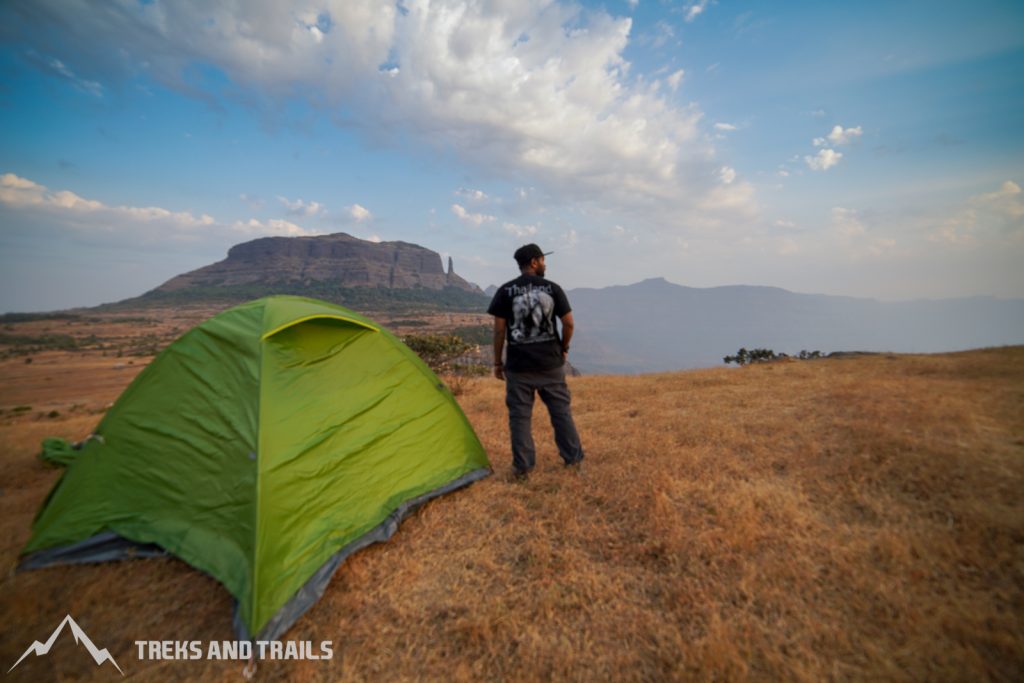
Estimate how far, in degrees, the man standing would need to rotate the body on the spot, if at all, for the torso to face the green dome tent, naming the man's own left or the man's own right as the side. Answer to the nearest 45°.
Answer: approximately 135° to the man's own left

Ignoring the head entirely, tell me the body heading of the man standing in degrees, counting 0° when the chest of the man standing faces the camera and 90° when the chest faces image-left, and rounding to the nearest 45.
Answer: approximately 180°

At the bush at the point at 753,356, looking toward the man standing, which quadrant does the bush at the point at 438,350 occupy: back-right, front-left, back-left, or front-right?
front-right

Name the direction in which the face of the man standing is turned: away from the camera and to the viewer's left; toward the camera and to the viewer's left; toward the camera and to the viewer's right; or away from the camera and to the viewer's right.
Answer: away from the camera and to the viewer's right

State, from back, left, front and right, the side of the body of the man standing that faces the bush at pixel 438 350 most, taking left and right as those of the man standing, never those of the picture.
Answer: front

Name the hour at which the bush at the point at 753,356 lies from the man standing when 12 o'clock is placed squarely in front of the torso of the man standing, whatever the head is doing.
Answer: The bush is roughly at 1 o'clock from the man standing.

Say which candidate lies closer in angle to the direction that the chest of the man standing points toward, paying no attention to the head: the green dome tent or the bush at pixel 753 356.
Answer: the bush
